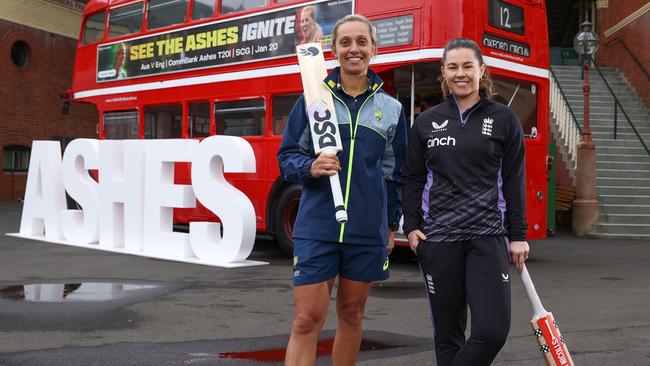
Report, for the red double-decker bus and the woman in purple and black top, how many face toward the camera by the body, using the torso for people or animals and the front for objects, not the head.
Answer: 1

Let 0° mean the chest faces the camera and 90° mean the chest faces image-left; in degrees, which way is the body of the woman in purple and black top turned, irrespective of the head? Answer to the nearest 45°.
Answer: approximately 0°

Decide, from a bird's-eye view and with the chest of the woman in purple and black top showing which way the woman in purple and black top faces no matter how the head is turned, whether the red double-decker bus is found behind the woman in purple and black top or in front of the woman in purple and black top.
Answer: behind
